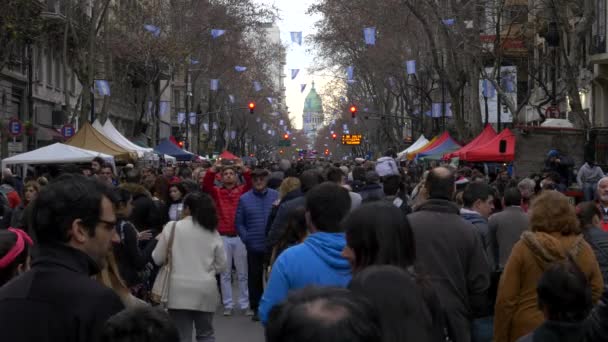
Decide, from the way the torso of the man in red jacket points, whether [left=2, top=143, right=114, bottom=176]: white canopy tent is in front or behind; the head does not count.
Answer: behind

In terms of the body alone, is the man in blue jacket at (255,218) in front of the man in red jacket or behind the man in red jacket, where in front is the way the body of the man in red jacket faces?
in front

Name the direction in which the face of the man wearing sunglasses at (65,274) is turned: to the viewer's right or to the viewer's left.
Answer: to the viewer's right

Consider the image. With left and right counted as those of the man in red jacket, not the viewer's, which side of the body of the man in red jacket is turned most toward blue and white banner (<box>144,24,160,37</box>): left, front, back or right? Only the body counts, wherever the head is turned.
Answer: back

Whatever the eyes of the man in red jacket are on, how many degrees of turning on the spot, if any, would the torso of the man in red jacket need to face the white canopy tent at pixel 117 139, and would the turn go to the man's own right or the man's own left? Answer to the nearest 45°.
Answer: approximately 180°

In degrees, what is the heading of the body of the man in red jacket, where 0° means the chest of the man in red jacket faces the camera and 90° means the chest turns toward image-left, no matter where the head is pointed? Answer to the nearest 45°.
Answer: approximately 0°

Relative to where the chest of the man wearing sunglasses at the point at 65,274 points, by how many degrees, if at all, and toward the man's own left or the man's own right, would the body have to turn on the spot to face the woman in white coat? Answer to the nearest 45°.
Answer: approximately 45° to the man's own left
